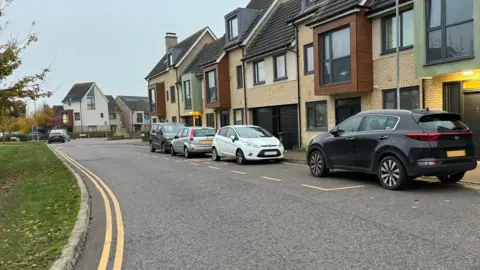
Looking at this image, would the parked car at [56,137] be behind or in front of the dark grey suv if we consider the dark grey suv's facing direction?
in front

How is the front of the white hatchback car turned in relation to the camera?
facing the viewer and to the right of the viewer

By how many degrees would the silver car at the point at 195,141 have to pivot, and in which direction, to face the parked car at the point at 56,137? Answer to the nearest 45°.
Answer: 0° — it already faces it

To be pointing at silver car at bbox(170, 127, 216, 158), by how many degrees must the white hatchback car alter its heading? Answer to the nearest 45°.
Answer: approximately 180°

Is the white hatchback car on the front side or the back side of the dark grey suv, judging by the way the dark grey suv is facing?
on the front side

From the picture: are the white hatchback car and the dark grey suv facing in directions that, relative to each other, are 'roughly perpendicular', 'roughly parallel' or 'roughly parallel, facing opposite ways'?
roughly parallel, facing opposite ways

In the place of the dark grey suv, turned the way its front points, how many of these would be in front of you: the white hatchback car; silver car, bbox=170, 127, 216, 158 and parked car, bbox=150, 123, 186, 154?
3

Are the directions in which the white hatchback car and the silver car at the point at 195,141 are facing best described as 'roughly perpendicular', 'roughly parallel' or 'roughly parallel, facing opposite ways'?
roughly parallel, facing opposite ways

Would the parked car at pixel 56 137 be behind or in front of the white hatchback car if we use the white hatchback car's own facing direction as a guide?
behind

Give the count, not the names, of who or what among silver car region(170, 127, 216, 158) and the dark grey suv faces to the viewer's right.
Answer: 0

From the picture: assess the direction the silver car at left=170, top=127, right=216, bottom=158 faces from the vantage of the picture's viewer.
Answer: facing away from the viewer and to the left of the viewer

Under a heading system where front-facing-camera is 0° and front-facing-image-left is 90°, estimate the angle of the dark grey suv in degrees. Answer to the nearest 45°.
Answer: approximately 135°

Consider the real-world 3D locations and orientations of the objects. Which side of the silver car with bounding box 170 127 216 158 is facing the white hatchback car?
back
